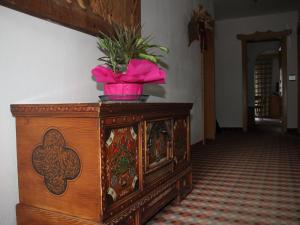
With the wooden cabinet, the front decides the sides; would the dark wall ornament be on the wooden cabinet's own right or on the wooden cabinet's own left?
on the wooden cabinet's own left

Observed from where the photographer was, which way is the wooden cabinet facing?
facing the viewer and to the right of the viewer
